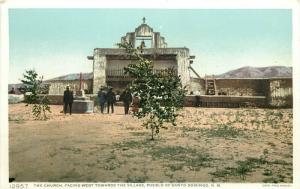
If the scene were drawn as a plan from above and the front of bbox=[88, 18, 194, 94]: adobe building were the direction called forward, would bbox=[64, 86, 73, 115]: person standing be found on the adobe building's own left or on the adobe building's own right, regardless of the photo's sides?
on the adobe building's own right

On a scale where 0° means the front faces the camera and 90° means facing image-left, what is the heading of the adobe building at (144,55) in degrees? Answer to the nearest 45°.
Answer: approximately 0°
